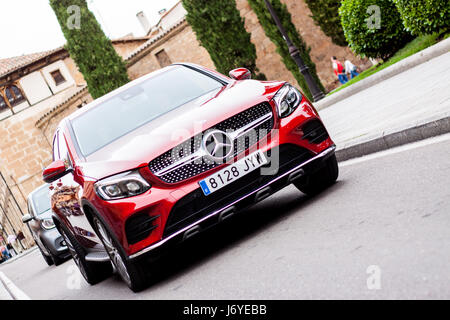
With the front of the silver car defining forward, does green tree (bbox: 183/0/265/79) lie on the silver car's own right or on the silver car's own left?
on the silver car's own left

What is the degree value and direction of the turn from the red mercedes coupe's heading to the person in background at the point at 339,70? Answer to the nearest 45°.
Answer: approximately 135° to its left

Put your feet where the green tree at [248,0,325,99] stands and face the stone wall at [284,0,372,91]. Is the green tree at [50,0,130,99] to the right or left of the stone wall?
left

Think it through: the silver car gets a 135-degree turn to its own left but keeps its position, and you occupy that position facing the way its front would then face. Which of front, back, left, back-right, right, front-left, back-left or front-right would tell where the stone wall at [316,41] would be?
front-right

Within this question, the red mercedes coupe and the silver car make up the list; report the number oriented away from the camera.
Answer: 0

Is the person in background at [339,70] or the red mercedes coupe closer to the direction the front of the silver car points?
the red mercedes coupe

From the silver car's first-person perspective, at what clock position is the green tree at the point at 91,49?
The green tree is roughly at 8 o'clock from the silver car.

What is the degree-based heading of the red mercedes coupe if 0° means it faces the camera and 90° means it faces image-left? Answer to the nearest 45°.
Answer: approximately 315°

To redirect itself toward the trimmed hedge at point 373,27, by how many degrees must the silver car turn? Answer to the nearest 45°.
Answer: approximately 45° to its left

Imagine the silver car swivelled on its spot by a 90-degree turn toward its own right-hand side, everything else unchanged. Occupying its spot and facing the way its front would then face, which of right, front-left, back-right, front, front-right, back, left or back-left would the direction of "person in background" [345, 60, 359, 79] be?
back

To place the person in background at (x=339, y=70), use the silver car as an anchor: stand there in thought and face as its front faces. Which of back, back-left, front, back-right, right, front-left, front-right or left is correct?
left

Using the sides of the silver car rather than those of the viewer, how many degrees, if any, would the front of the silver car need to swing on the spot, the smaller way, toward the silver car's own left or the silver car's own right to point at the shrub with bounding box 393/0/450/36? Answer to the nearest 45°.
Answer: approximately 45° to the silver car's own left
